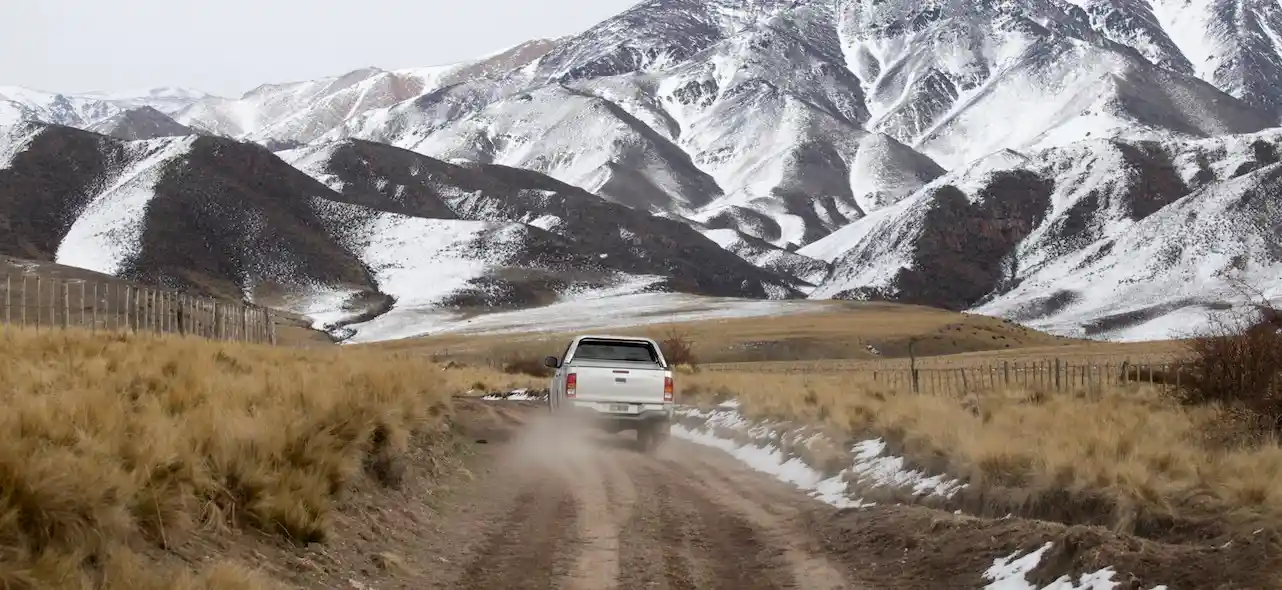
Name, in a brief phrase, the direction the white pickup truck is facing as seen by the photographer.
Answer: facing away from the viewer

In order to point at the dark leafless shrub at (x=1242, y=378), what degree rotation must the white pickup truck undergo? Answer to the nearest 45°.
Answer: approximately 90° to its right
